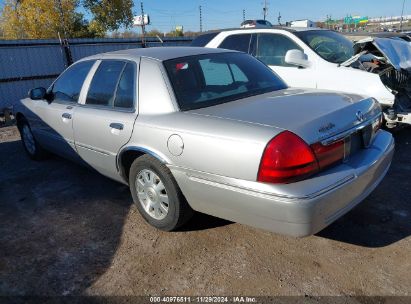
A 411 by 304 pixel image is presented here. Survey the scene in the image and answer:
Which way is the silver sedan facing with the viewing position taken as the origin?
facing away from the viewer and to the left of the viewer

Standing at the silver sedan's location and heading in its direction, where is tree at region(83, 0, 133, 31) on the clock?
The tree is roughly at 1 o'clock from the silver sedan.

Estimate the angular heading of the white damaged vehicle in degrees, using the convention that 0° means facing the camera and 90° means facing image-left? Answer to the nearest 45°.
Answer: approximately 315°

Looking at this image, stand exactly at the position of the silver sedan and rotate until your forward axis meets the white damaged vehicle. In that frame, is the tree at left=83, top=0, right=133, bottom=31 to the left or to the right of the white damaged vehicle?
left

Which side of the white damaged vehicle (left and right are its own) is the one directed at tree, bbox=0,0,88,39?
back

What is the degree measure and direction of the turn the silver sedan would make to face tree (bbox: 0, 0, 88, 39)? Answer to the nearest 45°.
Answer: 0° — it already faces it

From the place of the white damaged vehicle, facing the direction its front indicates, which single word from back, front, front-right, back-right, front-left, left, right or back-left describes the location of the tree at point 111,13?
back

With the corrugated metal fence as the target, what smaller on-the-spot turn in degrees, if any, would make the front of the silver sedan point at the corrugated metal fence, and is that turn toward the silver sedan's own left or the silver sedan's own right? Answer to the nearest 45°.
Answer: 0° — it already faces it

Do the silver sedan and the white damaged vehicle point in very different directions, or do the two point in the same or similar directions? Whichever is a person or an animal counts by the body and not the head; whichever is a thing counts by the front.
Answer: very different directions

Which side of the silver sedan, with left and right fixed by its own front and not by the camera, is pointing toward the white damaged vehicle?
right

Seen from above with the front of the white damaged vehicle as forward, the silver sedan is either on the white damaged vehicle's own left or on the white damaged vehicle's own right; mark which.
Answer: on the white damaged vehicle's own right
